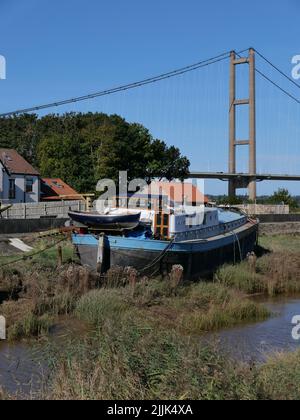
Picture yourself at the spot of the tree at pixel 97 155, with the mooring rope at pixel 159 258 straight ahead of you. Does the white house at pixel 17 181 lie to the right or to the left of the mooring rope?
right

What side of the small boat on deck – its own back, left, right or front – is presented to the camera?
left

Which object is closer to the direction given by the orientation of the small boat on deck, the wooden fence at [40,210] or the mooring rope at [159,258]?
the wooden fence

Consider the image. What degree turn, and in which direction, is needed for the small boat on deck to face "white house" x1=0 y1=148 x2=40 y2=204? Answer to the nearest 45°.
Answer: approximately 90° to its right

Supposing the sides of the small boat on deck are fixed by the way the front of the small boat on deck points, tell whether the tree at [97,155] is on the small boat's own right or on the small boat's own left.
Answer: on the small boat's own right

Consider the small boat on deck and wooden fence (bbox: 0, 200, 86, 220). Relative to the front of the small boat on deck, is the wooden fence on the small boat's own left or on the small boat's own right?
on the small boat's own right

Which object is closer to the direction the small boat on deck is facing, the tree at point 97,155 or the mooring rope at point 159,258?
the tree

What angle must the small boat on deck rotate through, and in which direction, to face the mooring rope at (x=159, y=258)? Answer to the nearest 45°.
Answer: approximately 180°
